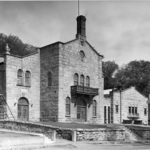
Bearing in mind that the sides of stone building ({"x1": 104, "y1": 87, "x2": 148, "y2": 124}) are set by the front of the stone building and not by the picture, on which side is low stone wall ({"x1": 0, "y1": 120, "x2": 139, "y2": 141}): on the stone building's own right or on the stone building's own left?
on the stone building's own right

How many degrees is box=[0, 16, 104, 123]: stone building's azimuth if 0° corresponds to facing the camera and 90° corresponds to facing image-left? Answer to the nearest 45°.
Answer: approximately 315°

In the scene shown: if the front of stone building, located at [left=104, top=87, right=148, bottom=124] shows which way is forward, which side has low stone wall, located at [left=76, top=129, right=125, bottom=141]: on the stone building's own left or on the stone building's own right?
on the stone building's own right
